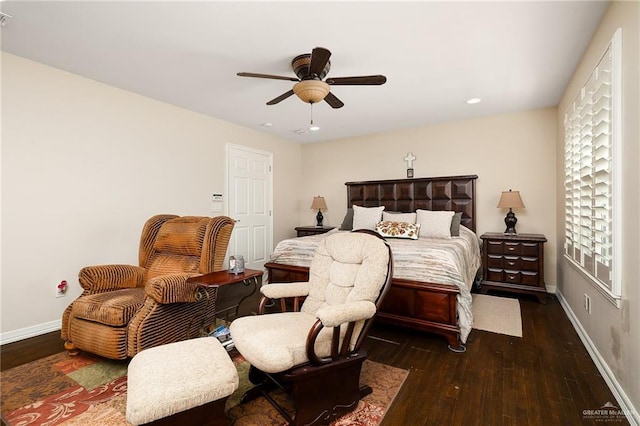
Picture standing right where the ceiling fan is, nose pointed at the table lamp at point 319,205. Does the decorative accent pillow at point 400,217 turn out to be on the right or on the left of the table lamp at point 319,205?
right

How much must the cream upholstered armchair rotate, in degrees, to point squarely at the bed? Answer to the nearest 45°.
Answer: approximately 180°

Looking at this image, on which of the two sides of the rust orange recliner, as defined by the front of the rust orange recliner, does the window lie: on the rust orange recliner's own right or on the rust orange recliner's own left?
on the rust orange recliner's own left

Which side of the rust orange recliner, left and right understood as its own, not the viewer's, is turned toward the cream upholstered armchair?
left

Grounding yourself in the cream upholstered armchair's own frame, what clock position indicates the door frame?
The door frame is roughly at 4 o'clock from the cream upholstered armchair.

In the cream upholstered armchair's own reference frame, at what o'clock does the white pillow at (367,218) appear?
The white pillow is roughly at 5 o'clock from the cream upholstered armchair.

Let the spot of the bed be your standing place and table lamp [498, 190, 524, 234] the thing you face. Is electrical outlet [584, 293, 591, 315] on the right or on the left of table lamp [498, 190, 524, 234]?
right

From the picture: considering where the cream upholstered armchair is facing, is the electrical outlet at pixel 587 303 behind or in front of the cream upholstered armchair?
behind

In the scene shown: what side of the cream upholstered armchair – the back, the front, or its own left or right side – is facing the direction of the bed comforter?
back

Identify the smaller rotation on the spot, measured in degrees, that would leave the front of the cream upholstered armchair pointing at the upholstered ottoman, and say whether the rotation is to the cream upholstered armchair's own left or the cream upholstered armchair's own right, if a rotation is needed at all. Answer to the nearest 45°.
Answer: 0° — it already faces it

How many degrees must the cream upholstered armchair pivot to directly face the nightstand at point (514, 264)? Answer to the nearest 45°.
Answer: approximately 180°

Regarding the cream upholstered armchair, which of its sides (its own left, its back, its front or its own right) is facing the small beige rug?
back

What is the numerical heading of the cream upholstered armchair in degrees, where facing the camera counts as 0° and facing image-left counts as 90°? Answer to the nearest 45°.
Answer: approximately 45°

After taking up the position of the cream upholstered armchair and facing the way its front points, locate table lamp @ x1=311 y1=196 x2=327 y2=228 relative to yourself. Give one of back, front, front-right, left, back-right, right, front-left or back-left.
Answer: back-right
